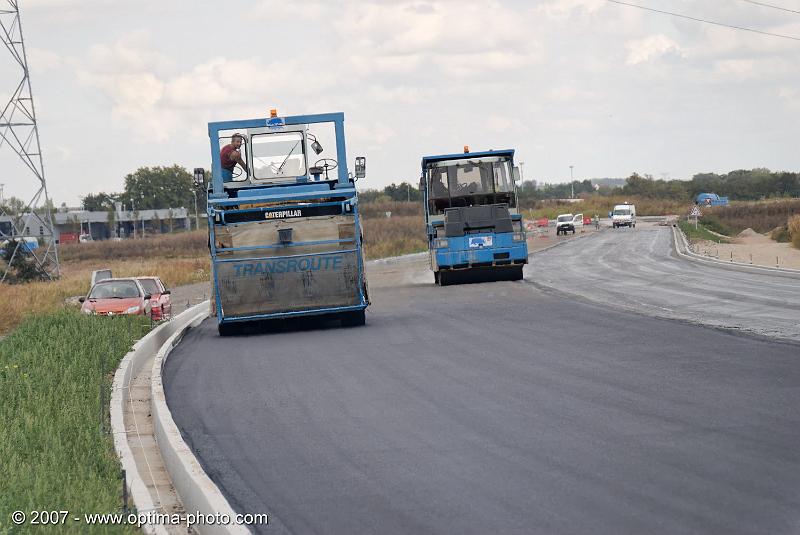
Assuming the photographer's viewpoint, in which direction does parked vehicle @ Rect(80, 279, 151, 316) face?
facing the viewer

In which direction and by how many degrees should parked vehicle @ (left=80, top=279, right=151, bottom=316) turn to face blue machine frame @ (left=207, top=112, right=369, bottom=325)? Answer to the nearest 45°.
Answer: approximately 45° to its left

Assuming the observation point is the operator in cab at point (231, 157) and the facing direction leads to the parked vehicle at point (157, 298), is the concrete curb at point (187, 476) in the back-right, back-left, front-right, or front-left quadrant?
back-left

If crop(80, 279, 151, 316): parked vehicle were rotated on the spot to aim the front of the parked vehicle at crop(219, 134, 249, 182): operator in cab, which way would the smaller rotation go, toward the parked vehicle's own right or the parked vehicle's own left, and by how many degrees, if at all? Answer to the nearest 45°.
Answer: approximately 45° to the parked vehicle's own left

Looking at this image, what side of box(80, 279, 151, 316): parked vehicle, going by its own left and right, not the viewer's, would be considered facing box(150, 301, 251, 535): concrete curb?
front
